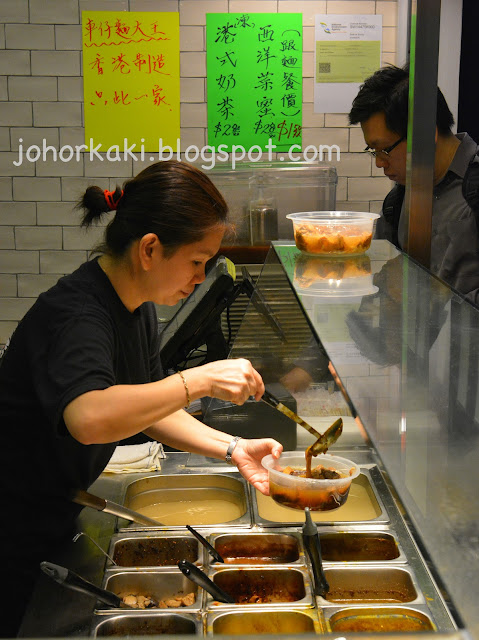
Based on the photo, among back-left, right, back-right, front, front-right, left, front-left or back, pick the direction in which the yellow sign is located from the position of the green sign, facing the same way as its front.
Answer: right

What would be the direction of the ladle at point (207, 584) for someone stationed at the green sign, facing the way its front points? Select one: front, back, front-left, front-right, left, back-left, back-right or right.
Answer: front

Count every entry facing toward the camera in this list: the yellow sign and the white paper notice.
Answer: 2

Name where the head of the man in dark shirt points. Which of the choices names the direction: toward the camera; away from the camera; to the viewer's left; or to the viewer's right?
to the viewer's left

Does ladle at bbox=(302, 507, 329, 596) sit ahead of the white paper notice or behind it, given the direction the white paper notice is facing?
ahead

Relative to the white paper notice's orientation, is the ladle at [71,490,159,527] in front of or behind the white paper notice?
in front

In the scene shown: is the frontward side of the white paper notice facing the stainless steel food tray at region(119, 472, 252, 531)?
yes

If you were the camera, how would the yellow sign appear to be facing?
facing the viewer

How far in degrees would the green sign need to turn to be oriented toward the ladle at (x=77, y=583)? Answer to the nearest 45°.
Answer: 0° — it already faces it

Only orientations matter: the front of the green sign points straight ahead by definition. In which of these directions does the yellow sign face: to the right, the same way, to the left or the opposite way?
the same way

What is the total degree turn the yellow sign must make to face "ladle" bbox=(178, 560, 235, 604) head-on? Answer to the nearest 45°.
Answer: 0° — it already faces it

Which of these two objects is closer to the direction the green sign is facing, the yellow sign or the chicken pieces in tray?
the chicken pieces in tray

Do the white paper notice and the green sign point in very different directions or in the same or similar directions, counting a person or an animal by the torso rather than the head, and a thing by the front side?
same or similar directions

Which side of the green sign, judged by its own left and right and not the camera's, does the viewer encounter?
front

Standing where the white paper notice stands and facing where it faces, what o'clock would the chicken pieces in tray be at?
The chicken pieces in tray is roughly at 12 o'clock from the white paper notice.

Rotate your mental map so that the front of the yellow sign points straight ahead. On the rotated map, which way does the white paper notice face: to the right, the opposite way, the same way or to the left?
the same way

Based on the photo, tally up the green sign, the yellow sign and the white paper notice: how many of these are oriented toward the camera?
3

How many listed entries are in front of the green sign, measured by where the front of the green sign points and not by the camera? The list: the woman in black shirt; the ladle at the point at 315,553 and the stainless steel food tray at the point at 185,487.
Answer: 3

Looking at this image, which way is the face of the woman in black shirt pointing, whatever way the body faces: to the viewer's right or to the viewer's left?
to the viewer's right
